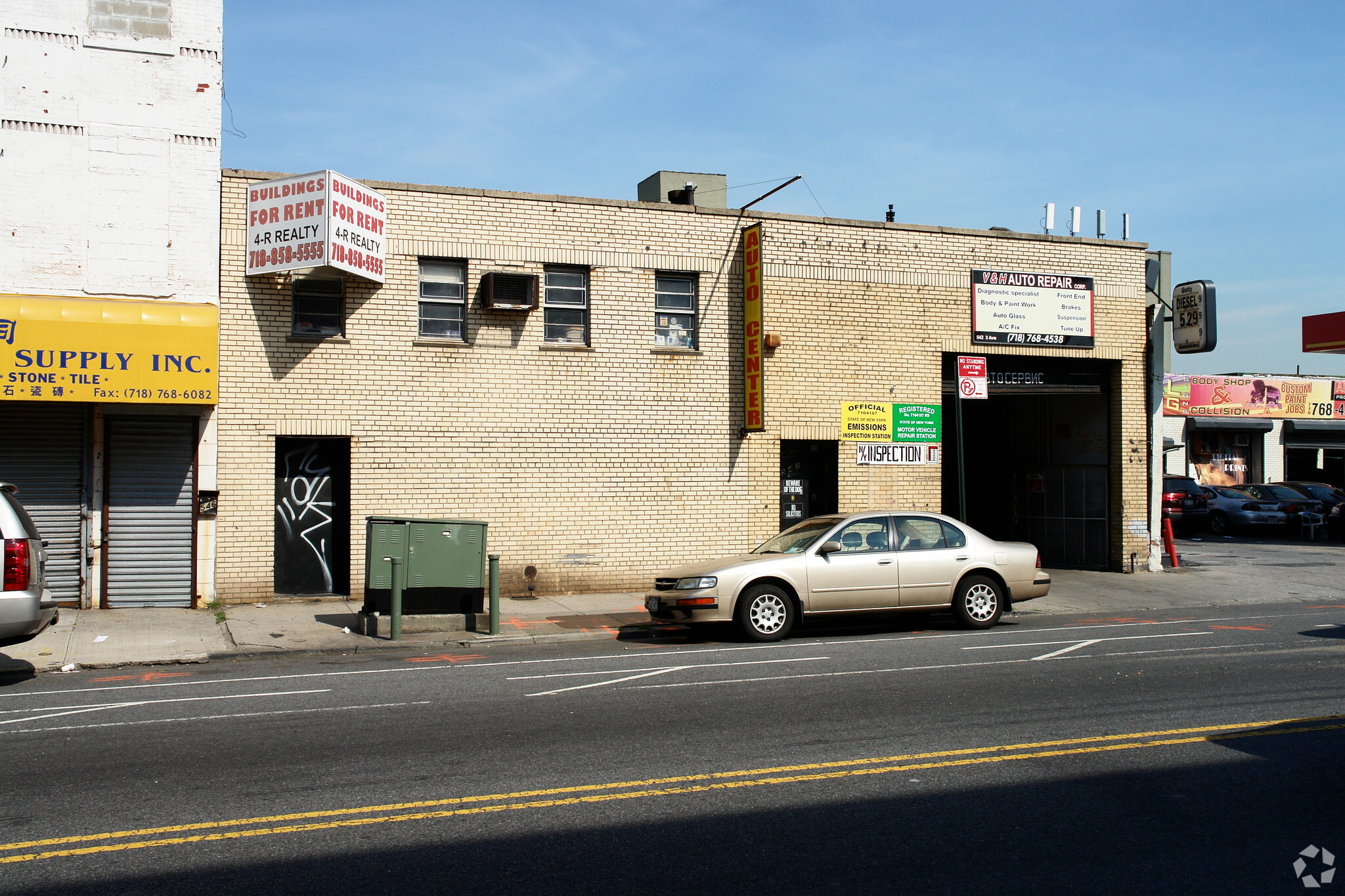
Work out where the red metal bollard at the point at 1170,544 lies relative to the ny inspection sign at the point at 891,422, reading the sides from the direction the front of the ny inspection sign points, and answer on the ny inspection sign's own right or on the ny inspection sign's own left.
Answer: on the ny inspection sign's own left

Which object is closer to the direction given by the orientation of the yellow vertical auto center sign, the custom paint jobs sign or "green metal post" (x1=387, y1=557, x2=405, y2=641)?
the green metal post

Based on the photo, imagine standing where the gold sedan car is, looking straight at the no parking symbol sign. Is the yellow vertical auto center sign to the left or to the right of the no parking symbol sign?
left

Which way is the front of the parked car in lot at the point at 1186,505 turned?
away from the camera

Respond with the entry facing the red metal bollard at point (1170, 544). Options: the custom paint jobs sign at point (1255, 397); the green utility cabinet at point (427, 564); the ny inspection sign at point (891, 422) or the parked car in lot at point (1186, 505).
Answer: the custom paint jobs sign

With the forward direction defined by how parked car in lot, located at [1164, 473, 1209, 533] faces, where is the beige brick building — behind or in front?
behind

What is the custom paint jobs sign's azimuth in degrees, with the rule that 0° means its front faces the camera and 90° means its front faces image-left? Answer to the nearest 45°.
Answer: approximately 0°

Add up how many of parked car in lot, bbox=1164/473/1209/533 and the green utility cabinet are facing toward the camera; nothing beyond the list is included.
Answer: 1

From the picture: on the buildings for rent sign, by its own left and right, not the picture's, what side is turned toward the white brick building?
right

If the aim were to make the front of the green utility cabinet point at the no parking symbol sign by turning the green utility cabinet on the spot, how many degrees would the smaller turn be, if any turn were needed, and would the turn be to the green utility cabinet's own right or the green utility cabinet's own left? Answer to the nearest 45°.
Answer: approximately 90° to the green utility cabinet's own left

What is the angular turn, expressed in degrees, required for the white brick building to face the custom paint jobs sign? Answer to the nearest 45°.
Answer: approximately 90° to its left

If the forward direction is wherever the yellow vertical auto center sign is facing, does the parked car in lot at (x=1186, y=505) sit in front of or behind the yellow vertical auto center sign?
behind

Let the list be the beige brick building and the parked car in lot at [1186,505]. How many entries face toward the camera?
1

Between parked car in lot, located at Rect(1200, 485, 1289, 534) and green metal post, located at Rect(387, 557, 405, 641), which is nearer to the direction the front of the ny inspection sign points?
the green metal post
